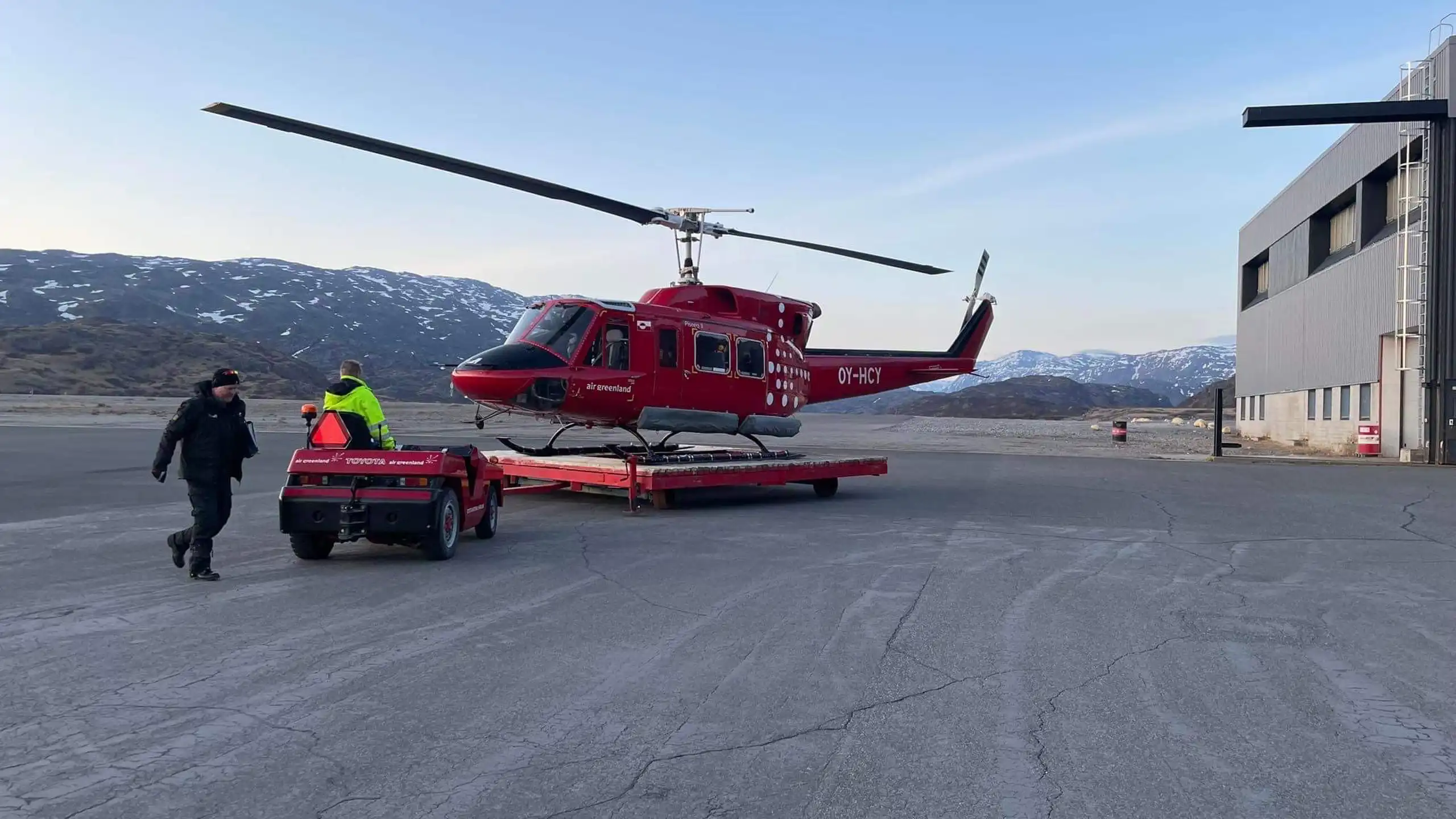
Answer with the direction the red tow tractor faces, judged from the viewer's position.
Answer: facing away from the viewer and to the right of the viewer

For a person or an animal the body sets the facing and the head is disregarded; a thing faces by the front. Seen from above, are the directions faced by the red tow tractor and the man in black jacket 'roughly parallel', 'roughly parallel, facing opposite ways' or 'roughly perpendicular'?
roughly perpendicular

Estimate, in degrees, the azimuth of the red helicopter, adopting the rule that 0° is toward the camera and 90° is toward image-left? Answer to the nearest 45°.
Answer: approximately 45°

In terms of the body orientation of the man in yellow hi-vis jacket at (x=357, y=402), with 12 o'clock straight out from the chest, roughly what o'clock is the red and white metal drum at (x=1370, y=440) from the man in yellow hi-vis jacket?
The red and white metal drum is roughly at 1 o'clock from the man in yellow hi-vis jacket.

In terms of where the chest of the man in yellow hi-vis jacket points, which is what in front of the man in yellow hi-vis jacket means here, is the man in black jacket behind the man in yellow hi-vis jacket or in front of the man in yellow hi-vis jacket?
behind

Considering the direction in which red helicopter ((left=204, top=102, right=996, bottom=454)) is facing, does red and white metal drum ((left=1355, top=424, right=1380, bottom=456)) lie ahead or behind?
behind

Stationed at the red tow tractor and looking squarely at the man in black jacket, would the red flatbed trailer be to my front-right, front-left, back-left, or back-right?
back-right

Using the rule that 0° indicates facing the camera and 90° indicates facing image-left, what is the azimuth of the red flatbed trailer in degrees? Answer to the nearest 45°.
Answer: approximately 45°
